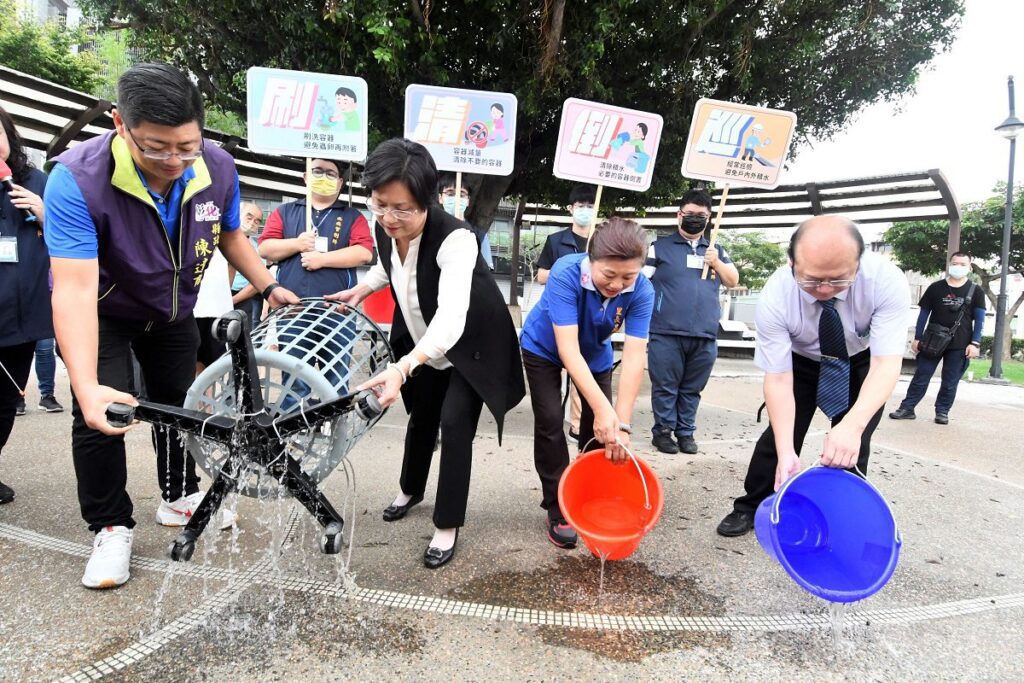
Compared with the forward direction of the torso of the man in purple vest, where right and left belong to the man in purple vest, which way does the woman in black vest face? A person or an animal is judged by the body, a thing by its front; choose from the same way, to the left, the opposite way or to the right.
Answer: to the right

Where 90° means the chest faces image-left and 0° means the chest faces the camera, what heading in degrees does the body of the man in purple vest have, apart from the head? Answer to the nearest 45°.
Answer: approximately 315°

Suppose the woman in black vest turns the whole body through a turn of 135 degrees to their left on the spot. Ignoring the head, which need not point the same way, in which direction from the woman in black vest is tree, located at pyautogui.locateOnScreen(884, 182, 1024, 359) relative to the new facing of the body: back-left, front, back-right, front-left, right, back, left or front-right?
front-left

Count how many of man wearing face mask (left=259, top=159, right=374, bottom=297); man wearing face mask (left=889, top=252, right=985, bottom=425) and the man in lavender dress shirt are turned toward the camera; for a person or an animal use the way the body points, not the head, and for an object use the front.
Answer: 3

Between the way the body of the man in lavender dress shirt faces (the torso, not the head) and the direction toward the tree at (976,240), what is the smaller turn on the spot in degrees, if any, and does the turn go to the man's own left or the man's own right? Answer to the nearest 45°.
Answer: approximately 180°

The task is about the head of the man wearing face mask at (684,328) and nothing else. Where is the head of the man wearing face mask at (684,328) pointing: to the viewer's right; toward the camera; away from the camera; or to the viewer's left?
toward the camera

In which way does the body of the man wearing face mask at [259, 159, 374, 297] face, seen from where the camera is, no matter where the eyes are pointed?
toward the camera

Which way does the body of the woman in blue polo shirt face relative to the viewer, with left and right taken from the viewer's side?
facing the viewer and to the right of the viewer

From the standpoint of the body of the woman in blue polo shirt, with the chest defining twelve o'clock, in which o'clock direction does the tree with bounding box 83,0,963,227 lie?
The tree is roughly at 7 o'clock from the woman in blue polo shirt.

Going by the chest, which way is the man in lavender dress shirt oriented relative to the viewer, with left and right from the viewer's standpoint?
facing the viewer

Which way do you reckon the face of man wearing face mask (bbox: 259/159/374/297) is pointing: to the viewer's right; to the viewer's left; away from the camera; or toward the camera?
toward the camera

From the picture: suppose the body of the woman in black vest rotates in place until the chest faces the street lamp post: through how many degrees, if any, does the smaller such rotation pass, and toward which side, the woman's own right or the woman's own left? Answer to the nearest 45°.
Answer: approximately 180°

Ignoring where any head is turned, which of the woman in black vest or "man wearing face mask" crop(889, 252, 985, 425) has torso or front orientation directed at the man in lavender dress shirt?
the man wearing face mask

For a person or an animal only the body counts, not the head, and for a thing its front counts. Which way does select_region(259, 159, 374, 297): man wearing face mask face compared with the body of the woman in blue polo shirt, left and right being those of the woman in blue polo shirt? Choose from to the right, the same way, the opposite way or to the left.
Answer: the same way

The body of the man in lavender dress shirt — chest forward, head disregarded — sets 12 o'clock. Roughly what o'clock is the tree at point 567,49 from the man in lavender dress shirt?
The tree is roughly at 5 o'clock from the man in lavender dress shirt.

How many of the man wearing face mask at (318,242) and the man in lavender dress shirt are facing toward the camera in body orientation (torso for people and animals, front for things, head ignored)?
2

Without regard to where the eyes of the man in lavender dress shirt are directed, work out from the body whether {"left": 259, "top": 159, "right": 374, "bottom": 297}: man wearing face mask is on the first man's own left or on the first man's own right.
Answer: on the first man's own right

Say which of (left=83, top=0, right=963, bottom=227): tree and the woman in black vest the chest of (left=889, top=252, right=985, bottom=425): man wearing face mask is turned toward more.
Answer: the woman in black vest

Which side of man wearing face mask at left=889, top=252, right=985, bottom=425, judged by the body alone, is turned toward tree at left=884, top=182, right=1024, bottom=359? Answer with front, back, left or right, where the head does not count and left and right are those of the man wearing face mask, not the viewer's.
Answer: back

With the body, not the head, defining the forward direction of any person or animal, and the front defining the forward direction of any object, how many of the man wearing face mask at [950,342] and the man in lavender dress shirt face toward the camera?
2

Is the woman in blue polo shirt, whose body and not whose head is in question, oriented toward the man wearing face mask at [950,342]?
no

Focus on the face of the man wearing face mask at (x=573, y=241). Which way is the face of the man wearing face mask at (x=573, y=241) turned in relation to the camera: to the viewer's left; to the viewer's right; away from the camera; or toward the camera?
toward the camera
